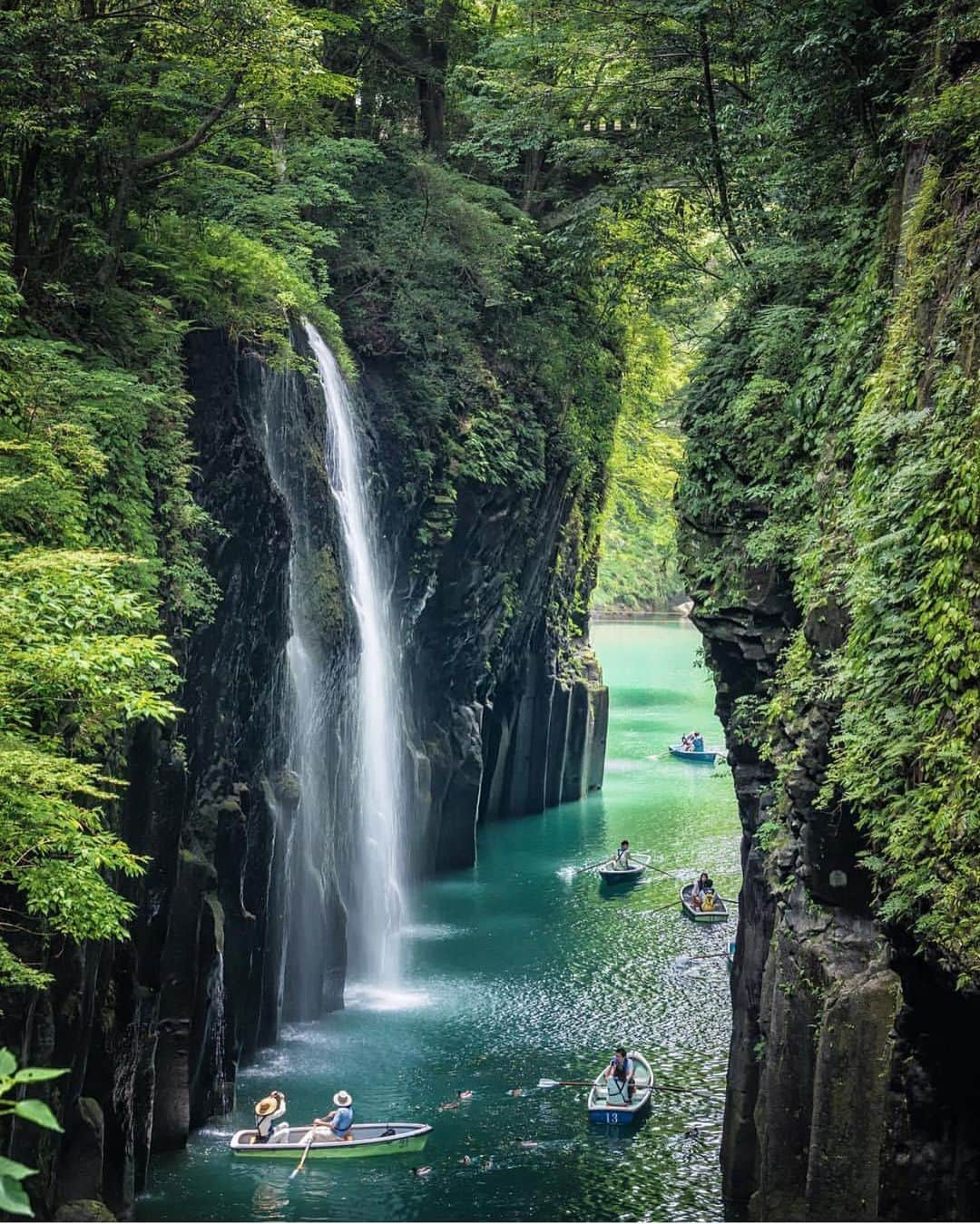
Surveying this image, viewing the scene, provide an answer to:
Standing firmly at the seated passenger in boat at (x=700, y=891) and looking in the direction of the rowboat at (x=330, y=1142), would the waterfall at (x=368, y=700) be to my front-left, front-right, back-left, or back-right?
front-right

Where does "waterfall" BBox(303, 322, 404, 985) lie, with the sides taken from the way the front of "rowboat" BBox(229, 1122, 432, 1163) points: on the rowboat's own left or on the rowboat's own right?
on the rowboat's own left

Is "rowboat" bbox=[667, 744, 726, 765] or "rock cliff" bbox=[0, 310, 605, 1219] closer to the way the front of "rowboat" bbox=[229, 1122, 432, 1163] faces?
the rowboat

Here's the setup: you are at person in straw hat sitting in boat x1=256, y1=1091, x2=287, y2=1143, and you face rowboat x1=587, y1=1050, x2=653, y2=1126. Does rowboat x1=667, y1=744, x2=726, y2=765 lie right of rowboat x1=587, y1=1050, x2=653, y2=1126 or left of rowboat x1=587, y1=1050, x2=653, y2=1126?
left

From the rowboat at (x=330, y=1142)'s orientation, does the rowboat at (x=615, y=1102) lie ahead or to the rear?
ahead

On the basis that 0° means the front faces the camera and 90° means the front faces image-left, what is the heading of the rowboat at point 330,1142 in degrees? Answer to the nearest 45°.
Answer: approximately 270°

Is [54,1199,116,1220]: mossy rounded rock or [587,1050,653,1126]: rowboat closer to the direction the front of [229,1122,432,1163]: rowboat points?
the rowboat
